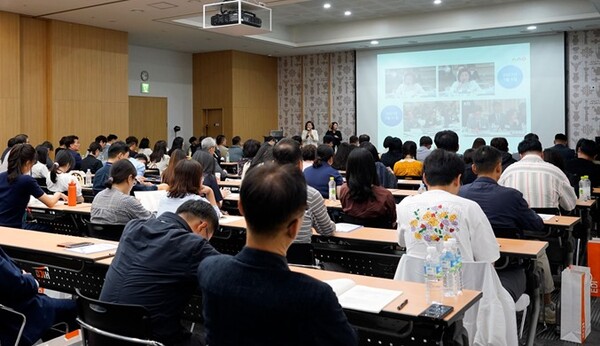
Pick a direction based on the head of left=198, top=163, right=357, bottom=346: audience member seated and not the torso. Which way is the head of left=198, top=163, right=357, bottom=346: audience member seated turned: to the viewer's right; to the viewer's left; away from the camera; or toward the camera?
away from the camera

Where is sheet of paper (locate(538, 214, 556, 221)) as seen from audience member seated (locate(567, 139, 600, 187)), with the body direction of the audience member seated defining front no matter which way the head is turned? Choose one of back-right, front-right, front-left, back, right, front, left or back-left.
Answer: back

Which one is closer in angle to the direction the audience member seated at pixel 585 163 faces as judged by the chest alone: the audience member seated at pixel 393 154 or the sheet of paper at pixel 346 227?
the audience member seated

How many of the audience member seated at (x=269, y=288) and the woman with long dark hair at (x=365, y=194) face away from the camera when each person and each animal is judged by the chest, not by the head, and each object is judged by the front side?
2

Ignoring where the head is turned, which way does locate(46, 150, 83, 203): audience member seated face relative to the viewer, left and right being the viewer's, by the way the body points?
facing away from the viewer and to the right of the viewer

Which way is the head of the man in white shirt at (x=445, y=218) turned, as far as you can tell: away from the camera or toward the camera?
away from the camera

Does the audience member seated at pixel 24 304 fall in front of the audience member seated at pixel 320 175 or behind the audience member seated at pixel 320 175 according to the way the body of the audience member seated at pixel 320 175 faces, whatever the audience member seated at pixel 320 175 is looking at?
behind

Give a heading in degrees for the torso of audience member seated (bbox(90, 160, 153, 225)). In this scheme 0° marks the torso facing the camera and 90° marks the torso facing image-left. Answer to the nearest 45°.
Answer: approximately 225°

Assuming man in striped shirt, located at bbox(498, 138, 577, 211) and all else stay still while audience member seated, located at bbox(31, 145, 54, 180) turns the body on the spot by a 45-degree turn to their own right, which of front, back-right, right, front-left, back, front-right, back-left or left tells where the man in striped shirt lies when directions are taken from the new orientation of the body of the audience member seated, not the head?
front-right

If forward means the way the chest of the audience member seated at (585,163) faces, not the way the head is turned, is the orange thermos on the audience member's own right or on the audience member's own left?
on the audience member's own left

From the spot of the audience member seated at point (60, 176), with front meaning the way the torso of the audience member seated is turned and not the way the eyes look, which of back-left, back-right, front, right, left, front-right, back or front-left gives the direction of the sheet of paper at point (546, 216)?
right

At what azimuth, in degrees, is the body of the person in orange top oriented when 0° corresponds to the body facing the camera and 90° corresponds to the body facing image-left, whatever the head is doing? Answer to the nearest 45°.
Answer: approximately 180°

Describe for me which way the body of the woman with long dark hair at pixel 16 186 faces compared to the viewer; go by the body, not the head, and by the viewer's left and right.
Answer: facing away from the viewer and to the right of the viewer

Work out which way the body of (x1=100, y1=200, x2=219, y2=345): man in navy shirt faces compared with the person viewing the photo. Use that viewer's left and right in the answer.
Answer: facing away from the viewer and to the right of the viewer

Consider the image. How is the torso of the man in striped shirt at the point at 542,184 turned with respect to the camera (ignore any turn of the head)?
away from the camera

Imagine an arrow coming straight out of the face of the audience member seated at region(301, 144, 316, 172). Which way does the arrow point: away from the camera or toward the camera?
away from the camera

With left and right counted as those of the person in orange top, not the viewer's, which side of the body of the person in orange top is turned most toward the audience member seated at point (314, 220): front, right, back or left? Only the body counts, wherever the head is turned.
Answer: back

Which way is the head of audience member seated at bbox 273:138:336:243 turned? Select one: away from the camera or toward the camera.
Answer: away from the camera

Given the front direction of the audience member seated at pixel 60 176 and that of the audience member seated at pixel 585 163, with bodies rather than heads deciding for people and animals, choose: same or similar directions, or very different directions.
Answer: same or similar directions

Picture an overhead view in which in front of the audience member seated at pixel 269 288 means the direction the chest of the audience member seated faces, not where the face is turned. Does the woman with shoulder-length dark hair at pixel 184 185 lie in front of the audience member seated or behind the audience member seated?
in front
